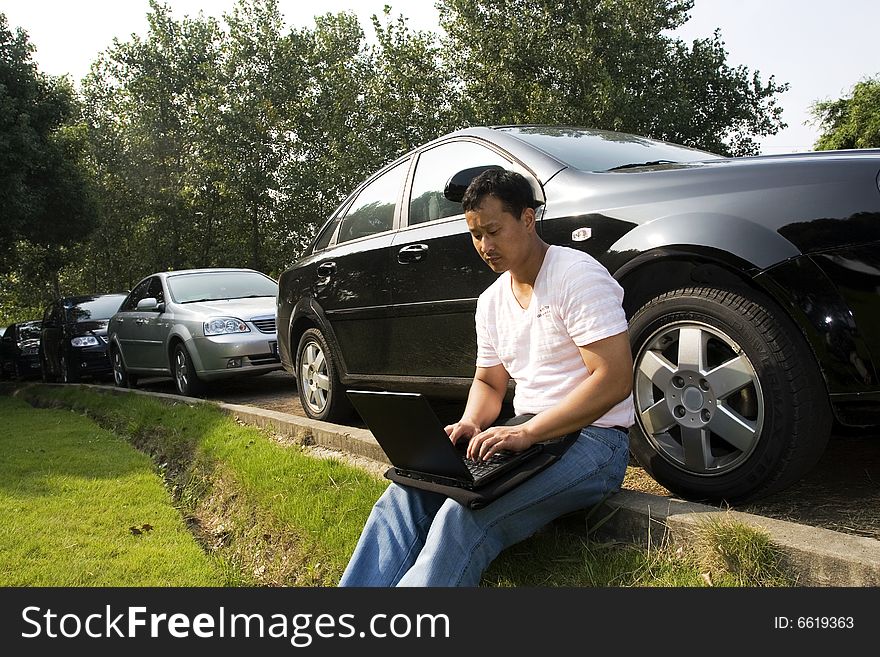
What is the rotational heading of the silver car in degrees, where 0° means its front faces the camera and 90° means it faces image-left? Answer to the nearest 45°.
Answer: approximately 315°

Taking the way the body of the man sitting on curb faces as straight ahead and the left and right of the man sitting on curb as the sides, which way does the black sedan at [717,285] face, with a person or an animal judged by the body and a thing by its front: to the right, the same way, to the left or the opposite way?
to the left

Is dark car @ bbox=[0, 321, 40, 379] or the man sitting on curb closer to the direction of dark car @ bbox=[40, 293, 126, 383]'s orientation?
the man sitting on curb

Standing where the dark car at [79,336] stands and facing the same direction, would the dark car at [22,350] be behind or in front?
behind

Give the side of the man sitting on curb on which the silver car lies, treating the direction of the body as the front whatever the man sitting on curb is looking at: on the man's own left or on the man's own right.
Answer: on the man's own right

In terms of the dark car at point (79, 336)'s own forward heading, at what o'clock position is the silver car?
The silver car is roughly at 1 o'clock from the dark car.

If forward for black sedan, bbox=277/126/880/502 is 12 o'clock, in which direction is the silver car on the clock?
The silver car is roughly at 6 o'clock from the black sedan.

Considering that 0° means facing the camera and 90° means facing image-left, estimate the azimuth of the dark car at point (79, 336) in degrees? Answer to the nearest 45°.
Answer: approximately 315°

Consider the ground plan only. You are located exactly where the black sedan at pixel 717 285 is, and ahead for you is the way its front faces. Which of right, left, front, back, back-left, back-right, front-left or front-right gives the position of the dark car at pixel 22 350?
back

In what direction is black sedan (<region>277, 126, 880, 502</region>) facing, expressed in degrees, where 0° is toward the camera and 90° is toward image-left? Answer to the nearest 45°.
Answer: approximately 315°
